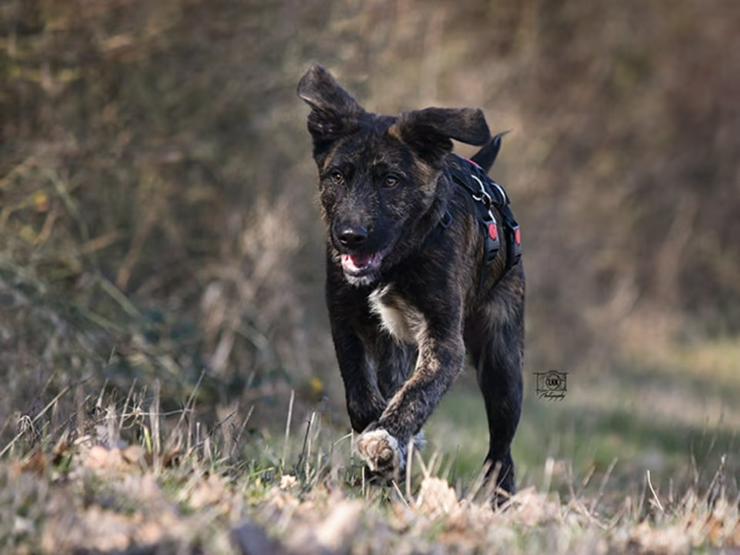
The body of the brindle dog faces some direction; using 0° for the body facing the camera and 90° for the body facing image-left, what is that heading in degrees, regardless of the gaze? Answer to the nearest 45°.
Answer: approximately 45°
